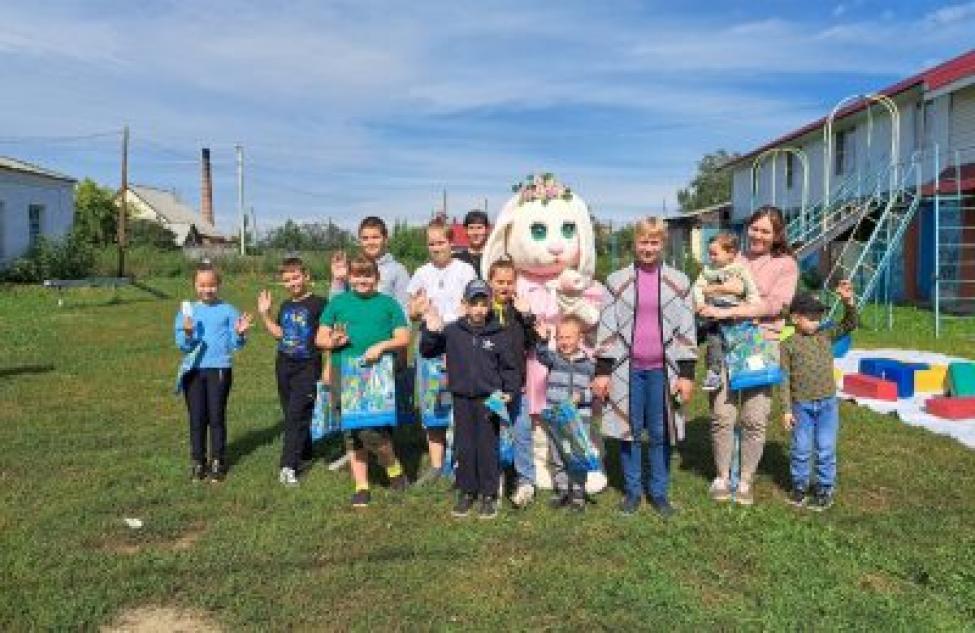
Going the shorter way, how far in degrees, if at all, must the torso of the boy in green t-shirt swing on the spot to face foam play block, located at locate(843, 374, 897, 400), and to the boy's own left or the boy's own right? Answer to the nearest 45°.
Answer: approximately 135° to the boy's own left

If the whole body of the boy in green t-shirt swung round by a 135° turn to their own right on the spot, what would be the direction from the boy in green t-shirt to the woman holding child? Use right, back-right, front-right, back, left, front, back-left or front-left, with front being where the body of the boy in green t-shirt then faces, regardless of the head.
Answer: back-right

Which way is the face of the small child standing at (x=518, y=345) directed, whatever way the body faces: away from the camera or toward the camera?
toward the camera

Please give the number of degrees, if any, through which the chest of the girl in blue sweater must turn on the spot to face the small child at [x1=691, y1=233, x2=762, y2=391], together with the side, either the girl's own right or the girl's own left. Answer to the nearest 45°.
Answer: approximately 45° to the girl's own left

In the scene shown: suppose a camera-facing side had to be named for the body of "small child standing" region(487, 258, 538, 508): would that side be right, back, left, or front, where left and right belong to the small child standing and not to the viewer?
front

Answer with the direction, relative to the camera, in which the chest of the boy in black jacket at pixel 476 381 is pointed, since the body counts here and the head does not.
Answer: toward the camera

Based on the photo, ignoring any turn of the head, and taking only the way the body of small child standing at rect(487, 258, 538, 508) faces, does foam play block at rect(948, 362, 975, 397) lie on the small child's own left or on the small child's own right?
on the small child's own left

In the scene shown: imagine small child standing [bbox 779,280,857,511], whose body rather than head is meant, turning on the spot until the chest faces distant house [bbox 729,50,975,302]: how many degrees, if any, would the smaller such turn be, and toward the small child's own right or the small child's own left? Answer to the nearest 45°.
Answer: approximately 180°

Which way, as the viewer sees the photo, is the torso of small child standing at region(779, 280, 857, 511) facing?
toward the camera

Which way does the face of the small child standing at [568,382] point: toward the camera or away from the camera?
toward the camera

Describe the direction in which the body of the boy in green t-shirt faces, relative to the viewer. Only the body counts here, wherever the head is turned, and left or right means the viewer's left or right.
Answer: facing the viewer

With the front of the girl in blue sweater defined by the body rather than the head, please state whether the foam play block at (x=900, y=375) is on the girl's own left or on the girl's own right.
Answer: on the girl's own left

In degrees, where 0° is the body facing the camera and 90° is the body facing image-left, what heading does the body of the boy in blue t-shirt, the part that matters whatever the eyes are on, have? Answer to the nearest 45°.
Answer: approximately 0°

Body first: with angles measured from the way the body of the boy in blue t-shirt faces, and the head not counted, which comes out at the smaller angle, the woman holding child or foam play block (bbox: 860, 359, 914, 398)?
the woman holding child

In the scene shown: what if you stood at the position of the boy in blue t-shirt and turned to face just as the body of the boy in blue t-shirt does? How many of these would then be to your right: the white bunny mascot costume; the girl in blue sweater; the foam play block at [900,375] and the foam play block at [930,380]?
1
